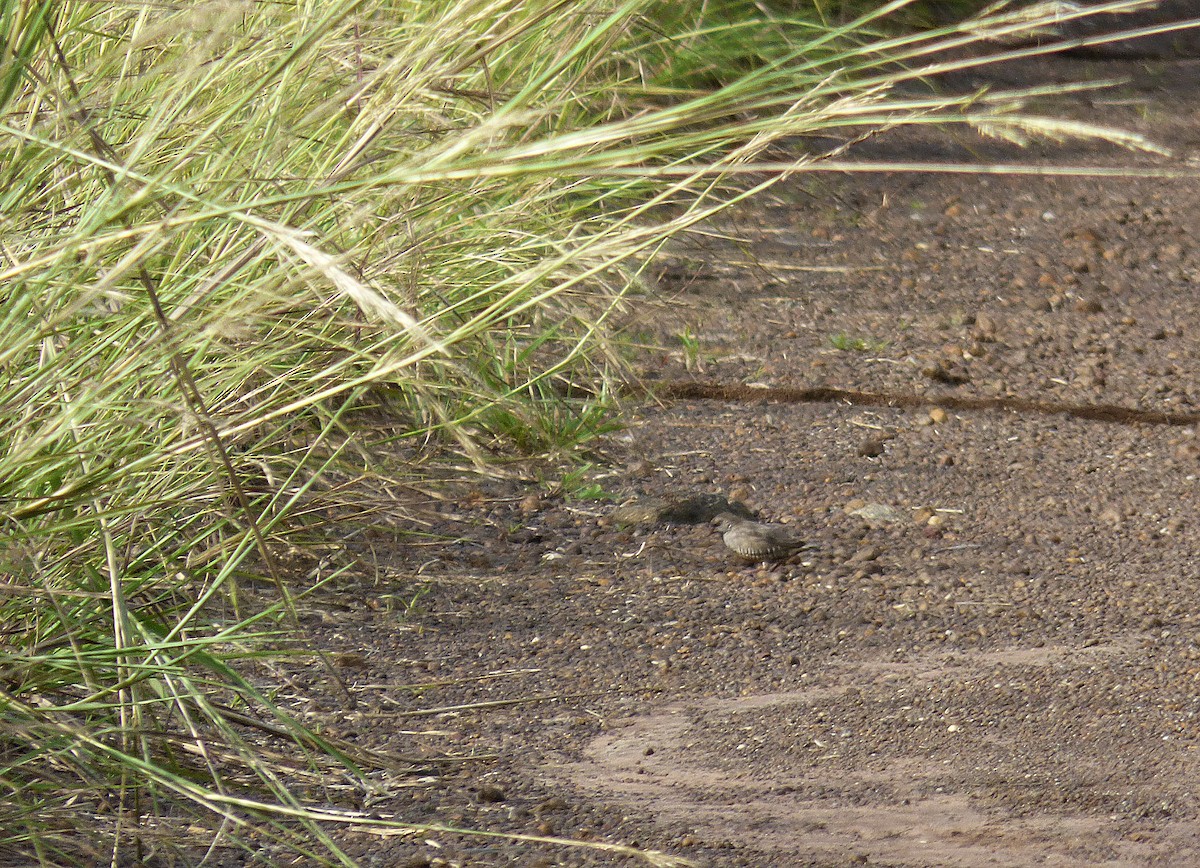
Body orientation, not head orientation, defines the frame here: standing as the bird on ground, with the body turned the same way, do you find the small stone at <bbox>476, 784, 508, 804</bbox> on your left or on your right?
on your left

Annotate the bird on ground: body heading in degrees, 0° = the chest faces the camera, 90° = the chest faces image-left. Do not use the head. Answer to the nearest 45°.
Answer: approximately 90°
